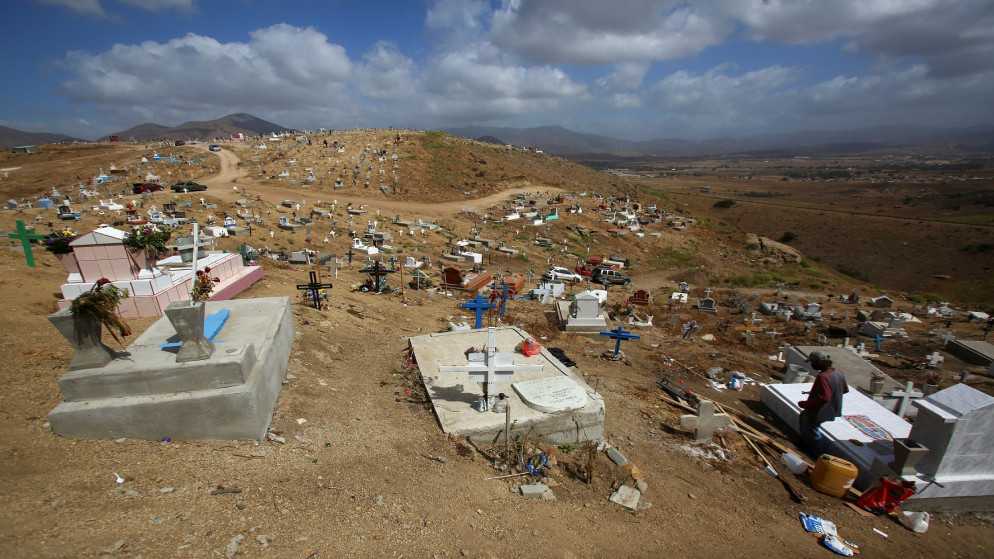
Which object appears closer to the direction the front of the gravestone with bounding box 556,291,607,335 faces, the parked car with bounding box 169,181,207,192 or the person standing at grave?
the person standing at grave

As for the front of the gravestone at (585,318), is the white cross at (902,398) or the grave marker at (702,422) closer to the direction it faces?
the grave marker

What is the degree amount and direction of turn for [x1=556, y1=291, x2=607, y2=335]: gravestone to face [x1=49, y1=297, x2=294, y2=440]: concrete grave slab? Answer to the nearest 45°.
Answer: approximately 45° to its right

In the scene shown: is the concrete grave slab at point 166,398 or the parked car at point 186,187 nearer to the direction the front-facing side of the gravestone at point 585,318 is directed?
the concrete grave slab

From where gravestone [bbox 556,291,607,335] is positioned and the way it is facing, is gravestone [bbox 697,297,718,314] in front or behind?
behind

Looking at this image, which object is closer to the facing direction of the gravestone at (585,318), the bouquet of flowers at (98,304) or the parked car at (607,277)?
the bouquet of flowers

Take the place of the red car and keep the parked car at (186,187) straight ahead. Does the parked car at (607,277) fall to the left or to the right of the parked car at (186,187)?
right

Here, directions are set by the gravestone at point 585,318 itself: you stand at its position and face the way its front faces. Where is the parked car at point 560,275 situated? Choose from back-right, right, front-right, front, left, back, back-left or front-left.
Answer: back

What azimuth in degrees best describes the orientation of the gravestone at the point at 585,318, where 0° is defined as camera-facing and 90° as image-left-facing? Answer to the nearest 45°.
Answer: approximately 0°

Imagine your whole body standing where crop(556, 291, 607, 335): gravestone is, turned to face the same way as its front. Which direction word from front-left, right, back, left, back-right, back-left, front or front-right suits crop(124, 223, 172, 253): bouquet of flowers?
front-right

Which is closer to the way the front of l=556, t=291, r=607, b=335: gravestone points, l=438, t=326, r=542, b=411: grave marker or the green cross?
the grave marker

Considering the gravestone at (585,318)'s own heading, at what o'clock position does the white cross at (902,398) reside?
The white cross is roughly at 10 o'clock from the gravestone.
